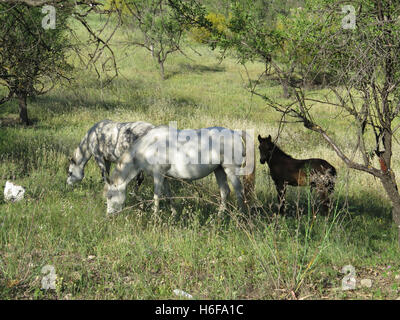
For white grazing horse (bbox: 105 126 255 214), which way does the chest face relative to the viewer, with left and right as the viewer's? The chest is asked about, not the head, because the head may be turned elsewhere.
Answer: facing to the left of the viewer

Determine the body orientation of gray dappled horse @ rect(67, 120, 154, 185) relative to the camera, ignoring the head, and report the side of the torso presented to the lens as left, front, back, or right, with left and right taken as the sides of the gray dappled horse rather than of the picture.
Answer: left

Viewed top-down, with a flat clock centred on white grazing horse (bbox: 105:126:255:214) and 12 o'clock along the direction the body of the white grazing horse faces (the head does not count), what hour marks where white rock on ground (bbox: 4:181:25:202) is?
The white rock on ground is roughly at 12 o'clock from the white grazing horse.

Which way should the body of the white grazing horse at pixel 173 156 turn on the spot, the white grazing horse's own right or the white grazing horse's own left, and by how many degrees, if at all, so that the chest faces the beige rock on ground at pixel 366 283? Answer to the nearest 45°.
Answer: approximately 135° to the white grazing horse's own left

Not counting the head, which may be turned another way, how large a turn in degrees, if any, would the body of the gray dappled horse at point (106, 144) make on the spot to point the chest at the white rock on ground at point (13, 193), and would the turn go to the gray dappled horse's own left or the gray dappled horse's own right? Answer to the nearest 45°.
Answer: approximately 45° to the gray dappled horse's own left

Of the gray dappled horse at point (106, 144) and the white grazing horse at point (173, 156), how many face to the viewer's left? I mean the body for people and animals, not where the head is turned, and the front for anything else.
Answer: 2

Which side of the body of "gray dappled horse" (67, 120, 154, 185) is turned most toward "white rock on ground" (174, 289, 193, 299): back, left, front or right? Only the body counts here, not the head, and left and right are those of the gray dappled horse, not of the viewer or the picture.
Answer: left

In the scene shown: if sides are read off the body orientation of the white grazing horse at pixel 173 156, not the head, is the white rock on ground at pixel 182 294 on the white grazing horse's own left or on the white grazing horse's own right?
on the white grazing horse's own left

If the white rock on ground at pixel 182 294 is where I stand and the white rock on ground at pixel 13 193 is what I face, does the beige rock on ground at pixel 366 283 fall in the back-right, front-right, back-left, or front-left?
back-right
